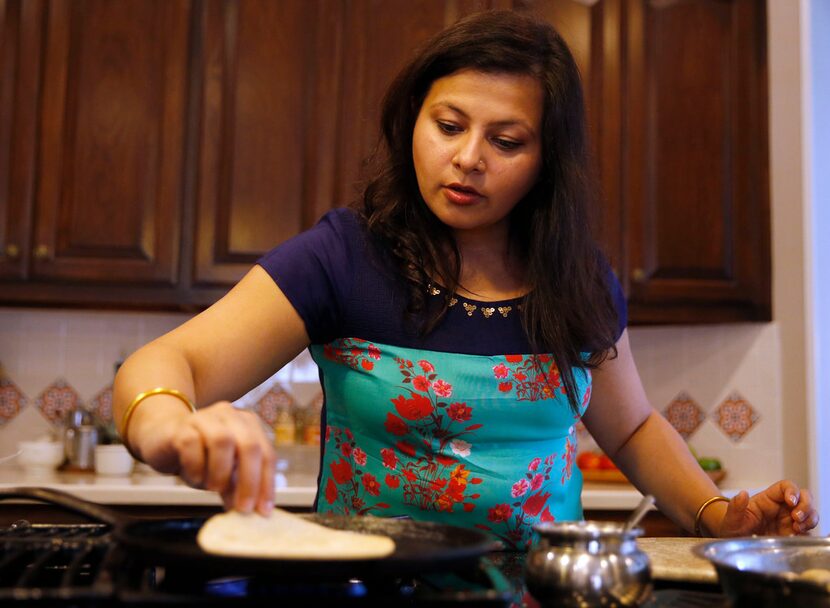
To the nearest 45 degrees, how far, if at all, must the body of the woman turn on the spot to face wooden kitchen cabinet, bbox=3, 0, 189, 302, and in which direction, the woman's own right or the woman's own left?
approximately 135° to the woman's own right

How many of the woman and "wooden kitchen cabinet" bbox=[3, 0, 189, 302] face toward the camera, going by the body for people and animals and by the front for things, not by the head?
2

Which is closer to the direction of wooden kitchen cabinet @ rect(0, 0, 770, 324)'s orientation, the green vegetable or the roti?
the roti

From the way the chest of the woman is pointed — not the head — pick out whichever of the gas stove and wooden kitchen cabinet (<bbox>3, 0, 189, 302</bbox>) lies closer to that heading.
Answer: the gas stove

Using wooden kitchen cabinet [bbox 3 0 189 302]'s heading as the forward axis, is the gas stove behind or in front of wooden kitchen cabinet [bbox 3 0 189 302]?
in front

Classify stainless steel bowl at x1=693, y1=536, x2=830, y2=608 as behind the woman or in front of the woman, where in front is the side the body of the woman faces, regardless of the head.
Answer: in front

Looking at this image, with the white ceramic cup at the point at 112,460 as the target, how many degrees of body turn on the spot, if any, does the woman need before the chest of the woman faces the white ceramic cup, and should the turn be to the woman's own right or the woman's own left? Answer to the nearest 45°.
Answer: approximately 135° to the woman's own right
